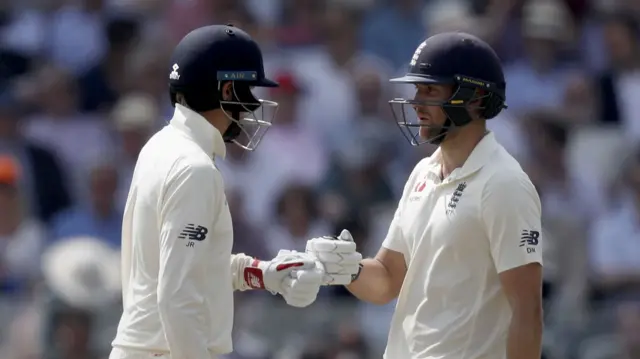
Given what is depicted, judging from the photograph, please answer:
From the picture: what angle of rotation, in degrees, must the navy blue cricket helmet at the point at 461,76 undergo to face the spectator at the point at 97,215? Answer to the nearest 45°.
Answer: approximately 45° to its right

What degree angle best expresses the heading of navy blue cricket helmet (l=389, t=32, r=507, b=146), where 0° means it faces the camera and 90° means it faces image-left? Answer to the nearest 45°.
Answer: approximately 90°
